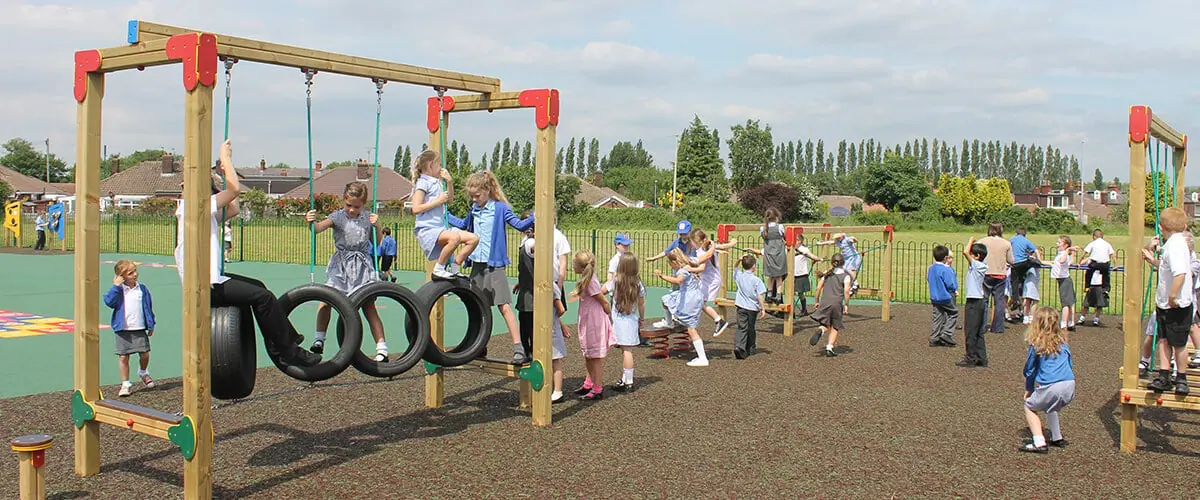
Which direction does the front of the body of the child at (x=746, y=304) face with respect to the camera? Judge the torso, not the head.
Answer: away from the camera

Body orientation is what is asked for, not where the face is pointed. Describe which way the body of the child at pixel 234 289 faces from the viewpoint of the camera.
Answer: to the viewer's right

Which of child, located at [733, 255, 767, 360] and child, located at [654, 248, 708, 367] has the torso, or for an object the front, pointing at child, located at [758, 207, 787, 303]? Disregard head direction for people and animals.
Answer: child, located at [733, 255, 767, 360]

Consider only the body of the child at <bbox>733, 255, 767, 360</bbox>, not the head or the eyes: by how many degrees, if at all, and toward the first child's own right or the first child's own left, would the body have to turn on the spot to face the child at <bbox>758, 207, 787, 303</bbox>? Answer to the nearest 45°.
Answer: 0° — they already face them

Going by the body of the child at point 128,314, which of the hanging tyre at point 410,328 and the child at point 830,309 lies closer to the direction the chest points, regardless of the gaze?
the hanging tyre

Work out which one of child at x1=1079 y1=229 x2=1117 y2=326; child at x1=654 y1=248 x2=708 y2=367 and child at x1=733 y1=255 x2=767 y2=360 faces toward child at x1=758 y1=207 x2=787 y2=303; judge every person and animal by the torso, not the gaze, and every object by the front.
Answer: child at x1=733 y1=255 x2=767 y2=360

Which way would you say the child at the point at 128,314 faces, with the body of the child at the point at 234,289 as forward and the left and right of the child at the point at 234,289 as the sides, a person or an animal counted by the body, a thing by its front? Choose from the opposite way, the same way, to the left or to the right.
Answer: to the right

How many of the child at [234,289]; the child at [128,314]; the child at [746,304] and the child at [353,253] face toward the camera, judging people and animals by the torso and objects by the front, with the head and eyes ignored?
2

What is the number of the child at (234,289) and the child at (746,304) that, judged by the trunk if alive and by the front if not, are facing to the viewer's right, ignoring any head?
1

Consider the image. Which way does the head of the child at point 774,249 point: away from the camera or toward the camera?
away from the camera
